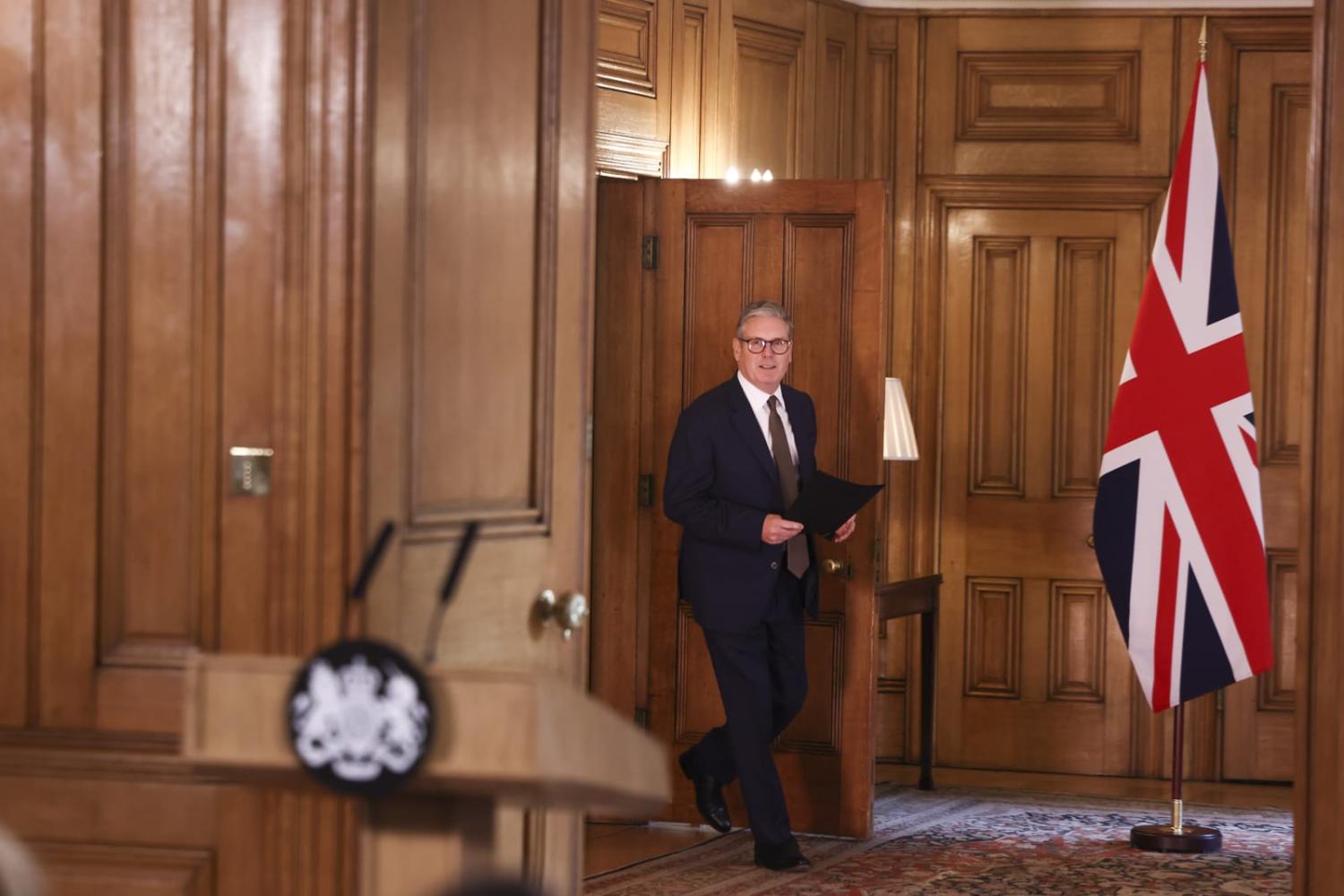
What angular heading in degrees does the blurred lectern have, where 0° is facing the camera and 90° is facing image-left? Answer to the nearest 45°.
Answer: approximately 45°

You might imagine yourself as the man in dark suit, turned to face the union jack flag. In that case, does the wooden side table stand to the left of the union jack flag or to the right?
left

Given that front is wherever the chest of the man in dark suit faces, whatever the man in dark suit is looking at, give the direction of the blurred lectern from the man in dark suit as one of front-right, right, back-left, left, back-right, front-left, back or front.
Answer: front-right

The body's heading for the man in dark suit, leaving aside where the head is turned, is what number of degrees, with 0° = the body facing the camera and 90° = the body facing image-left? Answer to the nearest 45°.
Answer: approximately 315°

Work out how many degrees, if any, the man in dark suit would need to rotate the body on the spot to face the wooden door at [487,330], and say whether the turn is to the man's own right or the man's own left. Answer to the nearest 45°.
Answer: approximately 45° to the man's own right

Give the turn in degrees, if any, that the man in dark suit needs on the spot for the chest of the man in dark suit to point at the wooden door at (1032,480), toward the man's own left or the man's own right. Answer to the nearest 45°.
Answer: approximately 90° to the man's own left

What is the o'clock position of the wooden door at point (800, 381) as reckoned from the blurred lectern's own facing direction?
The wooden door is roughly at 5 o'clock from the blurred lectern.

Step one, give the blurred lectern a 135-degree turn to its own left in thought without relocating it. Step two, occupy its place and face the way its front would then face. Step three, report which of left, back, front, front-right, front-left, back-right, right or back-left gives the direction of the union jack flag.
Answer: front-left

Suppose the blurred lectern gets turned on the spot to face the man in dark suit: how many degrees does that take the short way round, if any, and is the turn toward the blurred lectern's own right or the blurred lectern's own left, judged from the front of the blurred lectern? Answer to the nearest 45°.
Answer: approximately 135° to the blurred lectern's own right
